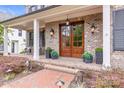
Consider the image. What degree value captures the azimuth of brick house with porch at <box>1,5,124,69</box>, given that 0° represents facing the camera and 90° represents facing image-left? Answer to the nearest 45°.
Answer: approximately 45°
